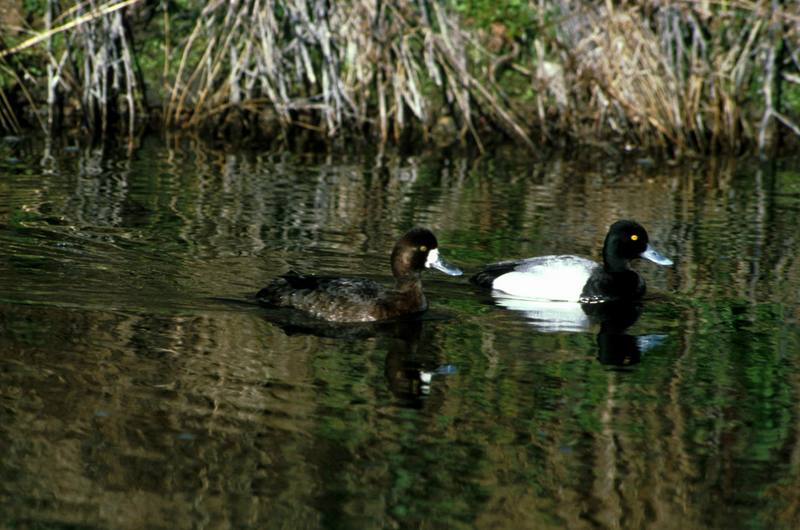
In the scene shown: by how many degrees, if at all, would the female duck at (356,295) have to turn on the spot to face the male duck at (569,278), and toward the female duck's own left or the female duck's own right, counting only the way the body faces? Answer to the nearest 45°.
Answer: approximately 45° to the female duck's own left

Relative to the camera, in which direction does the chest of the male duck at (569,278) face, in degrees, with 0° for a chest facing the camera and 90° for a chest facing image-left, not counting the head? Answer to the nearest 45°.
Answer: approximately 270°

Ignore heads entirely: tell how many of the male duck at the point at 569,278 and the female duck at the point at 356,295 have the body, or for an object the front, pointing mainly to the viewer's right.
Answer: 2

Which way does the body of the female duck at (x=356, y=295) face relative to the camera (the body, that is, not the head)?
to the viewer's right

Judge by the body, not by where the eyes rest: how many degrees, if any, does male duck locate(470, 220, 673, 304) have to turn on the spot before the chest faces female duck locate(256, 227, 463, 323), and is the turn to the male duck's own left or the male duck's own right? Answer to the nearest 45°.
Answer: approximately 135° to the male duck's own right
